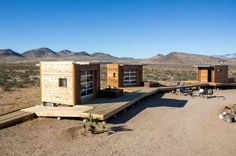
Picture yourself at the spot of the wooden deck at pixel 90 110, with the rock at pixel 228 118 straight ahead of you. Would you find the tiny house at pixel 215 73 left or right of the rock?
left

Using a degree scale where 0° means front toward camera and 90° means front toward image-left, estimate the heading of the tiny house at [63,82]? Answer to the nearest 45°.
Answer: approximately 315°

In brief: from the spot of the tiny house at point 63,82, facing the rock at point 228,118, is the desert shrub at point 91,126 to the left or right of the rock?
right

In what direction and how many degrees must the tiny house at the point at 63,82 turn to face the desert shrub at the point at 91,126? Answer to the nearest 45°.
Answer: approximately 45° to its right

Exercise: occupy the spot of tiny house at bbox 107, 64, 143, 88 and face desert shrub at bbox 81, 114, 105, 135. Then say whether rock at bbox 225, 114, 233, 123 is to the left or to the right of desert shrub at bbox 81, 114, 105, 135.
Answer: left

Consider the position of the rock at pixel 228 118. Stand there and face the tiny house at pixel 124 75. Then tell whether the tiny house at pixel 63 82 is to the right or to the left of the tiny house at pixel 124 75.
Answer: left
